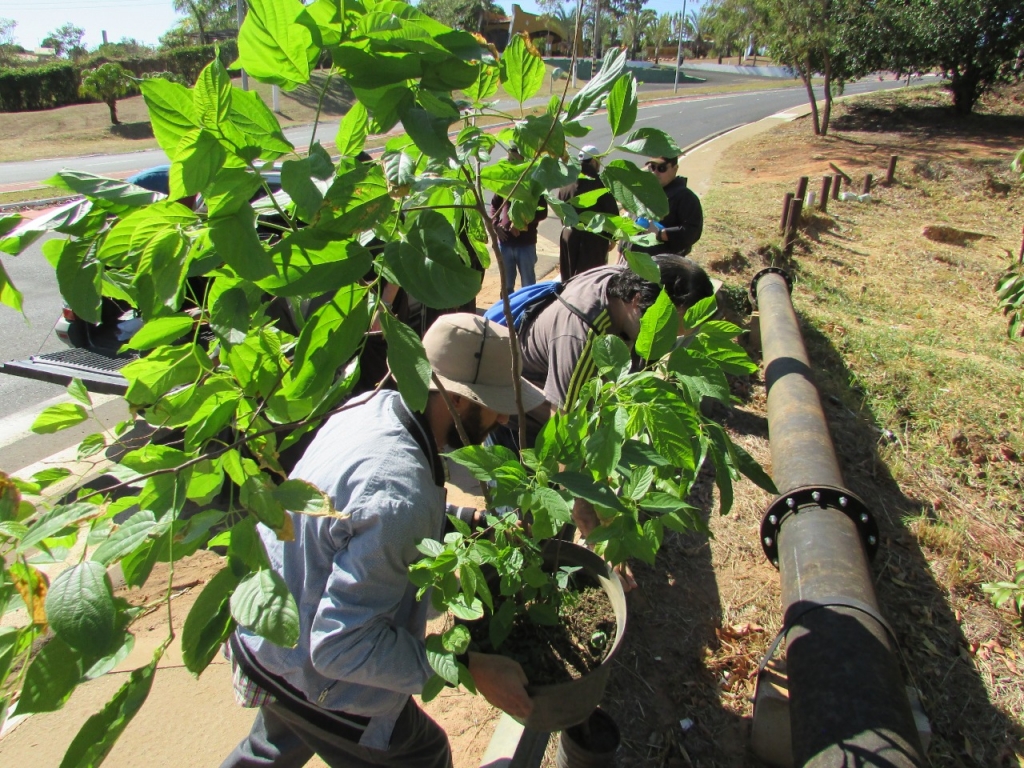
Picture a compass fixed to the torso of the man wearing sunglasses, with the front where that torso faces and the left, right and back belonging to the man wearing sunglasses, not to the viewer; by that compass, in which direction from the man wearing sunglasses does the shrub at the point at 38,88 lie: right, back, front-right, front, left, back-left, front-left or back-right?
front-right

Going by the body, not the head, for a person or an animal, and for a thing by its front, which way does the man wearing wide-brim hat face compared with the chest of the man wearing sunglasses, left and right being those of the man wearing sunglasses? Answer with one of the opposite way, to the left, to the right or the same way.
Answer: the opposite way

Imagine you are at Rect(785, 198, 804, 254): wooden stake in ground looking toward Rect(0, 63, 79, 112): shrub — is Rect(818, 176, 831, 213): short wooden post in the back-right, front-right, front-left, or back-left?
front-right

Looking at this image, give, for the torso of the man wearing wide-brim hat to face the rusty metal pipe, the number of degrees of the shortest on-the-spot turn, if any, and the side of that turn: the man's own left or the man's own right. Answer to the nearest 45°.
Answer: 0° — they already face it

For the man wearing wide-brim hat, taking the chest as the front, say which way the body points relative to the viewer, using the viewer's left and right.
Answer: facing to the right of the viewer

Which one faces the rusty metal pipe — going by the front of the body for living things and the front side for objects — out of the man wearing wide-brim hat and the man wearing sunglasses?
the man wearing wide-brim hat

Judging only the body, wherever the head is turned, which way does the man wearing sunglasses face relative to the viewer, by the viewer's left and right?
facing to the left of the viewer

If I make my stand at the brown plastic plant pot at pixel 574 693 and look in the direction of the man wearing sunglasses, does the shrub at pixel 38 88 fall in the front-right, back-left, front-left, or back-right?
front-left

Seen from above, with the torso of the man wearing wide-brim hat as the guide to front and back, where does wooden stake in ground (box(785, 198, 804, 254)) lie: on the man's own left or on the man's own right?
on the man's own left

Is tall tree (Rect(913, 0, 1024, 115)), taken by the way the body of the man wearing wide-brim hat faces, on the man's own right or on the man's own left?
on the man's own left

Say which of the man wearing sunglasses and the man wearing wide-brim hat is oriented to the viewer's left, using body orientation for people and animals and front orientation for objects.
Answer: the man wearing sunglasses
